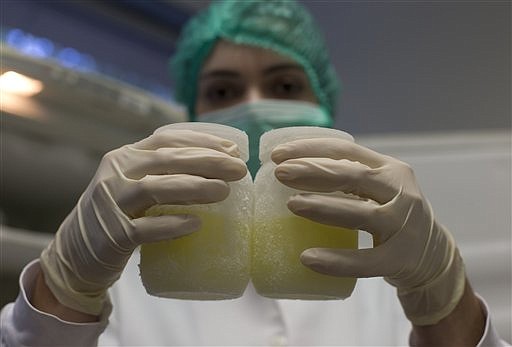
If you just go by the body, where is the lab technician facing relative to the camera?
toward the camera

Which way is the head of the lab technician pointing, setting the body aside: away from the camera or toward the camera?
toward the camera
